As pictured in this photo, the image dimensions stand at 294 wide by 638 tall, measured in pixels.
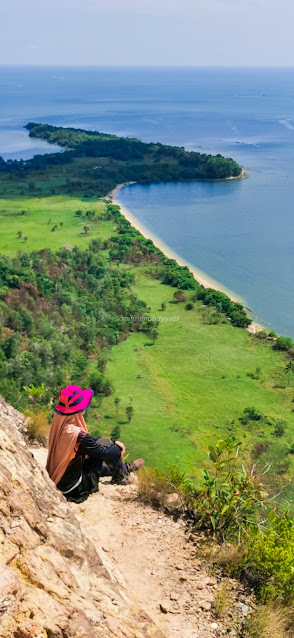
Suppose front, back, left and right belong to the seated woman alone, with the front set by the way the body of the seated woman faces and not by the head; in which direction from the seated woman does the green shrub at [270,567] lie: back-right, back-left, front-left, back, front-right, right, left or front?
front-right

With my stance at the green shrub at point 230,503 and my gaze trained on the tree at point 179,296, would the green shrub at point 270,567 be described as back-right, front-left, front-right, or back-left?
back-right

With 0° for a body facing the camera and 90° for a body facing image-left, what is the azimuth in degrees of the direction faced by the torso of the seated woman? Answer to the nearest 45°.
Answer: approximately 225°

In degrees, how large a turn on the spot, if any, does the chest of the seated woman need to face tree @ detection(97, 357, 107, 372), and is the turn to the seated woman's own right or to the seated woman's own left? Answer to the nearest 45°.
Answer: approximately 45° to the seated woman's own left

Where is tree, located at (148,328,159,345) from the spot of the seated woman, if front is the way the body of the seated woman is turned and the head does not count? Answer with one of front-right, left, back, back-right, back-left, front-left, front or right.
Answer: front-left

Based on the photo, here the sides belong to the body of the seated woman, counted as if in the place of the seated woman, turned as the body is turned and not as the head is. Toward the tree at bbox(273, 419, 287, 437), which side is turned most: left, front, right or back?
front

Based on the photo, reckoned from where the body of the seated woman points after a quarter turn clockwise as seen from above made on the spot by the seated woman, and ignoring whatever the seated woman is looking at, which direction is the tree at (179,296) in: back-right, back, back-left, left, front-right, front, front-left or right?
back-left

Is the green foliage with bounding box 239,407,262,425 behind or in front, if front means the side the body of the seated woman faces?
in front

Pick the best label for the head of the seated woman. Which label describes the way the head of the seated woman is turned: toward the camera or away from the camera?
away from the camera
